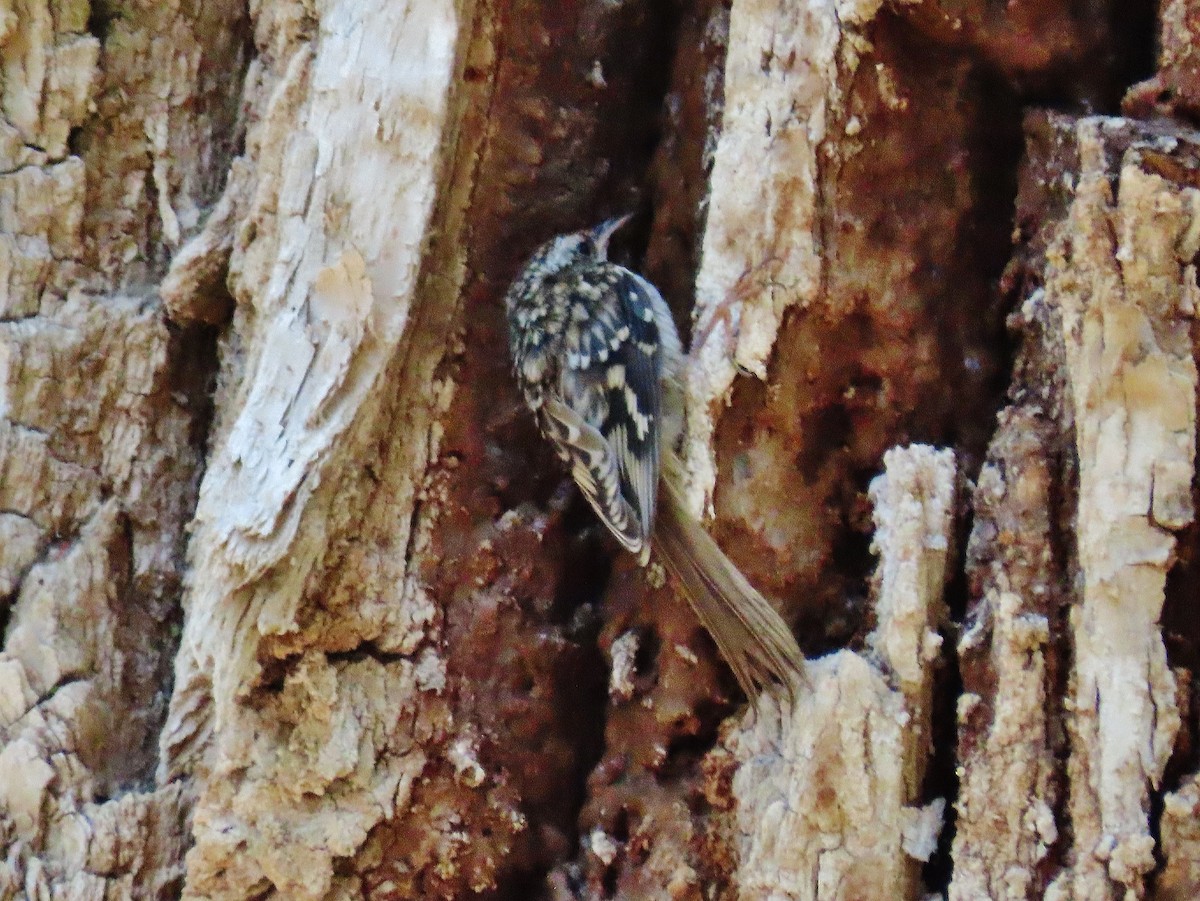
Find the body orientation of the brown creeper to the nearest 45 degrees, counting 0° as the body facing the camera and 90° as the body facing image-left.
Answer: approximately 225°
